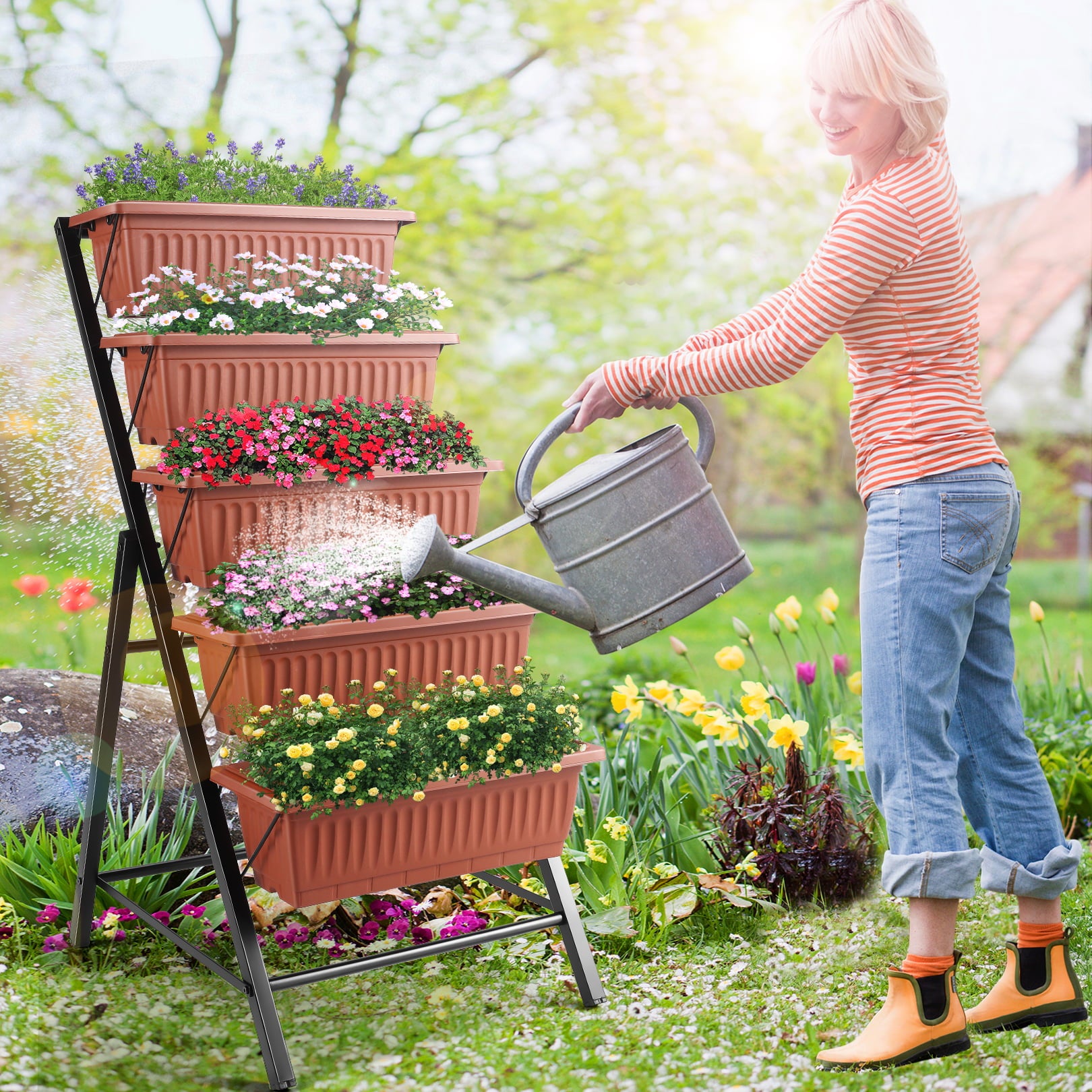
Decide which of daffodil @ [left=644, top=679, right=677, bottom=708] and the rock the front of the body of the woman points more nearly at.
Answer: the rock

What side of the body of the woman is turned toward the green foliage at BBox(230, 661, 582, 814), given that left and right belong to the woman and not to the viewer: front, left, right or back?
front

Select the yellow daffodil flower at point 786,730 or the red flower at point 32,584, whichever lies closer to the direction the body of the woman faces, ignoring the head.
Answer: the red flower

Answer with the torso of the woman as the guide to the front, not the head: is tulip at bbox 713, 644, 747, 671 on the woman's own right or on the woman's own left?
on the woman's own right

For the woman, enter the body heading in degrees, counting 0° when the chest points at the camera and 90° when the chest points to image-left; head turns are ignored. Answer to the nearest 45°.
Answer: approximately 90°

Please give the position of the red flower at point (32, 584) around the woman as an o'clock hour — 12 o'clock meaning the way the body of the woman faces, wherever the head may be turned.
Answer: The red flower is roughly at 1 o'clock from the woman.

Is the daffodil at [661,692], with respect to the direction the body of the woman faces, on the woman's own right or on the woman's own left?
on the woman's own right

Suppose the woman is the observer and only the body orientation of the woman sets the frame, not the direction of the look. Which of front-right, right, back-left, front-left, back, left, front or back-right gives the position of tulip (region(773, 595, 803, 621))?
right
